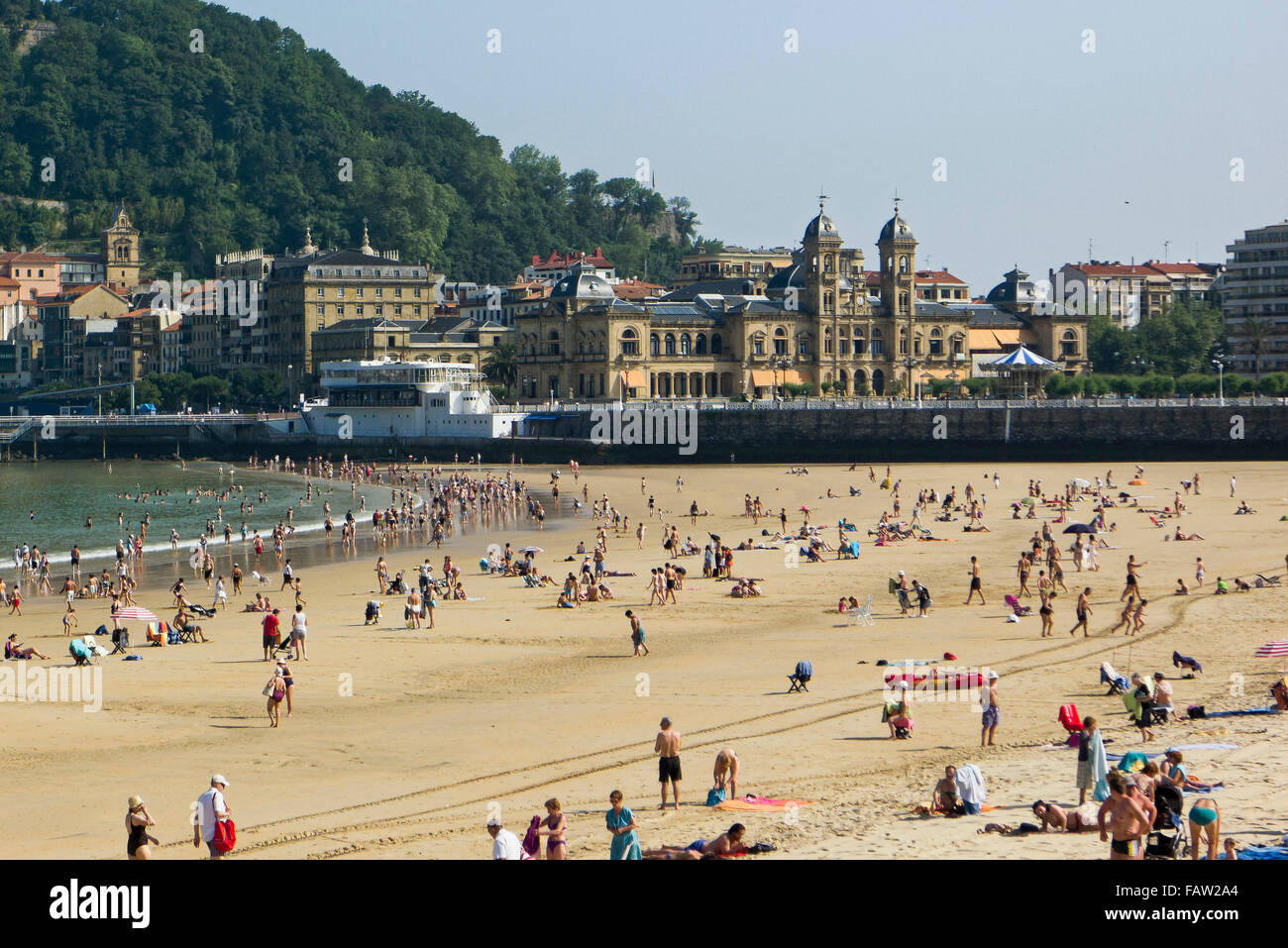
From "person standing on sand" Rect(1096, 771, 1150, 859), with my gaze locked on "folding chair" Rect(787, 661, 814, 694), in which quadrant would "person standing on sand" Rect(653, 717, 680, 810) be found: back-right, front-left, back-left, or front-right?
front-left

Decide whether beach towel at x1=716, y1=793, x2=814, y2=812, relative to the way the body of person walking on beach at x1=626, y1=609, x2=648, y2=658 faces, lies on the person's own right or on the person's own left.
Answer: on the person's own left

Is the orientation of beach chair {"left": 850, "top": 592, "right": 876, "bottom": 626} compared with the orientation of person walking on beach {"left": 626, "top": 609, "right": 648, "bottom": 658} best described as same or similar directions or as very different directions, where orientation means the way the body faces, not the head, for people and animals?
same or similar directions
